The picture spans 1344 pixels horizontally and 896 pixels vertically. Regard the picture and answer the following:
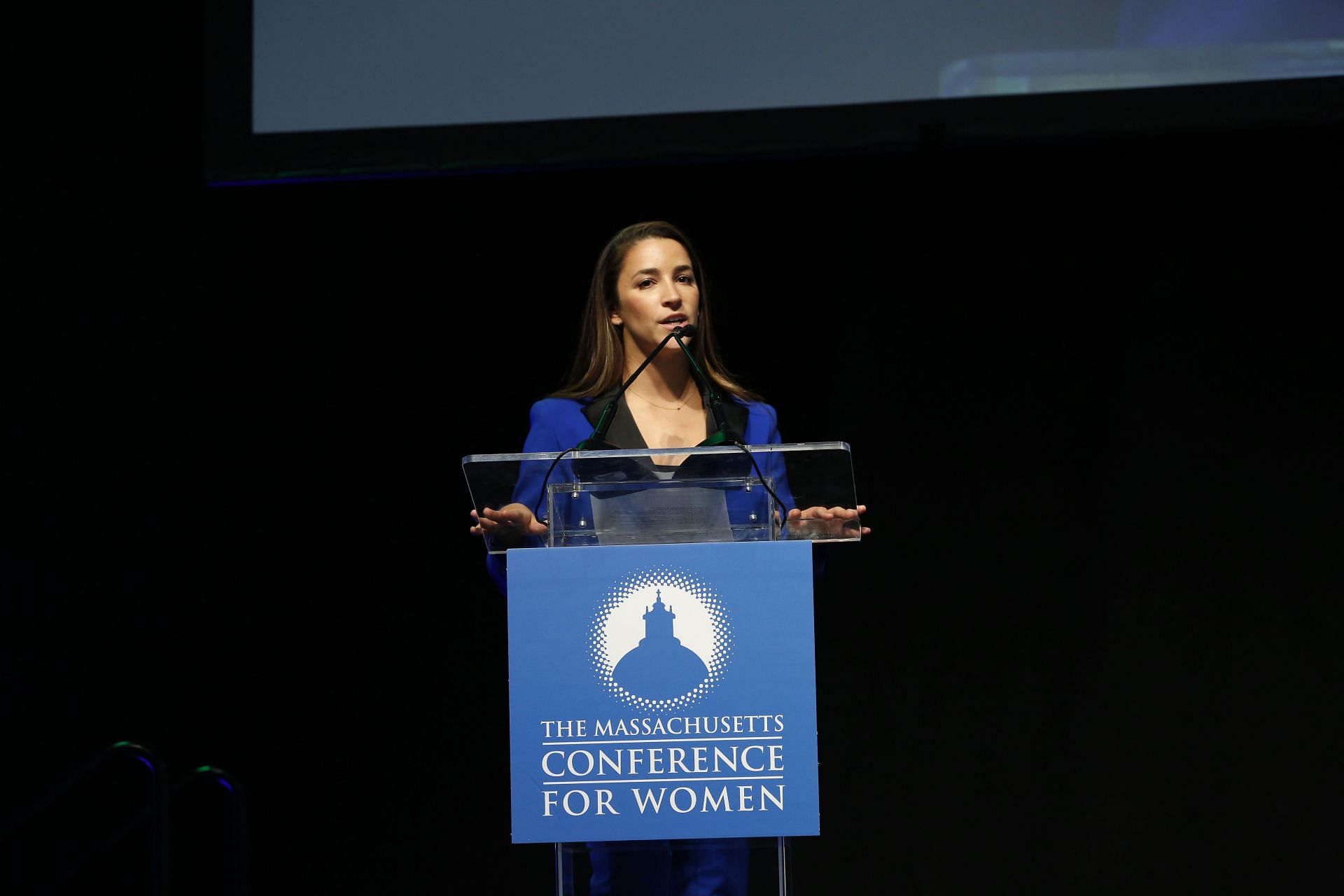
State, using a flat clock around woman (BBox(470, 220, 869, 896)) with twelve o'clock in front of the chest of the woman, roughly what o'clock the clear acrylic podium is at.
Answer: The clear acrylic podium is roughly at 12 o'clock from the woman.

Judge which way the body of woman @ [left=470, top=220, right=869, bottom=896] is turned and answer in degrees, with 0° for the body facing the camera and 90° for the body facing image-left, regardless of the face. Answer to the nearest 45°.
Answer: approximately 0°
